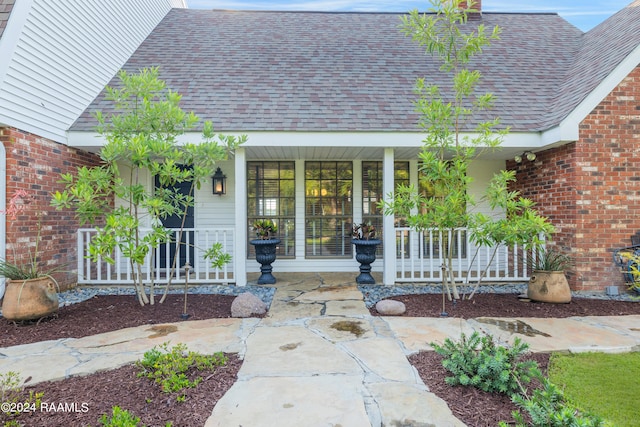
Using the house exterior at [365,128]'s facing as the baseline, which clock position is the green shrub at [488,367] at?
The green shrub is roughly at 12 o'clock from the house exterior.

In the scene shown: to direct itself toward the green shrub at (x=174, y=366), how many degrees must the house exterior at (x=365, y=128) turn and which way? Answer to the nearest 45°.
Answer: approximately 45° to its right

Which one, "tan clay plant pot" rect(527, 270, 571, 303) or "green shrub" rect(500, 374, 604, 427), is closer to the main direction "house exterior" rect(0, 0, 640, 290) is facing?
the green shrub

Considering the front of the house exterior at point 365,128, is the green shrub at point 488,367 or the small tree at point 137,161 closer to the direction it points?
the green shrub

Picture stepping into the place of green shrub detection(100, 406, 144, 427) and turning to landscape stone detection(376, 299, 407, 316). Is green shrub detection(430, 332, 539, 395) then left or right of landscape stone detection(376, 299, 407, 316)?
right

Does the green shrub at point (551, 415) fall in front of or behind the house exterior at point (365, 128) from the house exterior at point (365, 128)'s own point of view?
in front

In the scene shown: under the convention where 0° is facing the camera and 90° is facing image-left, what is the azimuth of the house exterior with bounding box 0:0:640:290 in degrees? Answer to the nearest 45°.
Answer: approximately 0°

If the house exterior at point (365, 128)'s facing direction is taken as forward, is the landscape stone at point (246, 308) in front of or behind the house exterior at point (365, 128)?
in front
